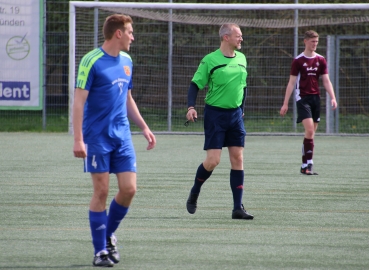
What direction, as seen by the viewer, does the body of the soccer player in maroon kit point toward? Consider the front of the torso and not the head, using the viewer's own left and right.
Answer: facing the viewer and to the right of the viewer

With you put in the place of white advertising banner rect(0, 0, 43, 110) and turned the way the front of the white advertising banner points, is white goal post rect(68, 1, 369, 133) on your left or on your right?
on your left

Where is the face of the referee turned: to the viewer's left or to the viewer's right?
to the viewer's right

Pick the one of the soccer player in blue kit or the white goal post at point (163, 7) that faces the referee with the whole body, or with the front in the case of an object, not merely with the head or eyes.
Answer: the white goal post

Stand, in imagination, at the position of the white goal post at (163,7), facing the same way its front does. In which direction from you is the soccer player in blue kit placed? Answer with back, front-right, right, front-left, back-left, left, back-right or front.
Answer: front

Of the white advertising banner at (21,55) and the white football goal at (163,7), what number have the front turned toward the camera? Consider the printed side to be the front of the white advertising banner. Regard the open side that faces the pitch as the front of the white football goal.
2

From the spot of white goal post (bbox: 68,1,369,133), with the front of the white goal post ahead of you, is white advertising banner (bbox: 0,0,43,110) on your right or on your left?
on your right

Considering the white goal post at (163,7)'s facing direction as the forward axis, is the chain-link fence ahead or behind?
behind

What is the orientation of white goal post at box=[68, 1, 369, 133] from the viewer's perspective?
toward the camera

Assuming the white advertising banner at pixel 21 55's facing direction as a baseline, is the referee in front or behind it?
in front

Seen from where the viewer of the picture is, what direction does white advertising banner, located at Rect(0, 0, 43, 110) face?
facing the viewer

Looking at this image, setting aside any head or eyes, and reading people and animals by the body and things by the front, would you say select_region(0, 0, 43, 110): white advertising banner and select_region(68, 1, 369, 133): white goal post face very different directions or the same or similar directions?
same or similar directions

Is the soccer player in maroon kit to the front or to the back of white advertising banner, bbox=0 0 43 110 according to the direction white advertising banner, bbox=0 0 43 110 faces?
to the front

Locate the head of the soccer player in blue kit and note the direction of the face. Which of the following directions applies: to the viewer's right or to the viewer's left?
to the viewer's right

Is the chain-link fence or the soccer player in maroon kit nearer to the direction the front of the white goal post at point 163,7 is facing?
the soccer player in maroon kit
